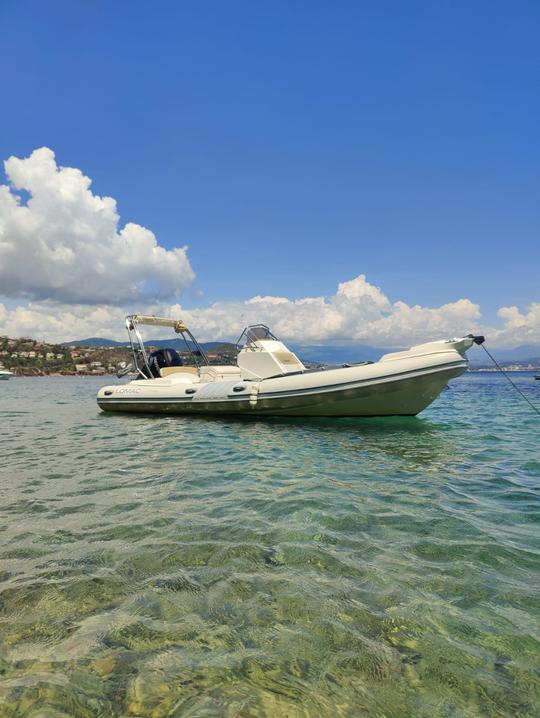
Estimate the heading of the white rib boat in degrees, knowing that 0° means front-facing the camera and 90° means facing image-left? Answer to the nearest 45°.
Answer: approximately 270°
